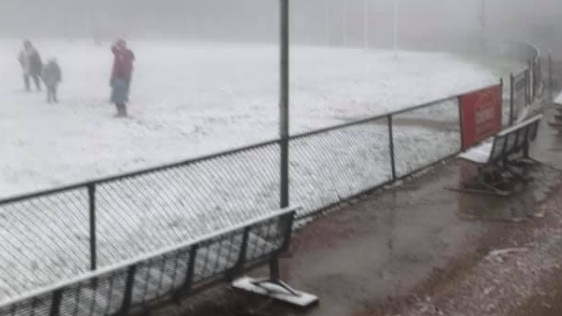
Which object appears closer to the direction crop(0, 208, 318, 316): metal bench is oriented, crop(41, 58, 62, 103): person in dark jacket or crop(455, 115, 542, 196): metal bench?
the person in dark jacket

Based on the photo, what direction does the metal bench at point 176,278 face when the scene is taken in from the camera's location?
facing away from the viewer and to the left of the viewer

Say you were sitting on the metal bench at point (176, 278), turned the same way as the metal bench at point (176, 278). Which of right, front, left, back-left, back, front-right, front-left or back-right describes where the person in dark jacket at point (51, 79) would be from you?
front-right

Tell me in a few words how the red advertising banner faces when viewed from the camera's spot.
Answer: facing the viewer and to the right of the viewer

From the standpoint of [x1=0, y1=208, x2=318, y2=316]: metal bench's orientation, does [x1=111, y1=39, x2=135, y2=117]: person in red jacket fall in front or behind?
in front

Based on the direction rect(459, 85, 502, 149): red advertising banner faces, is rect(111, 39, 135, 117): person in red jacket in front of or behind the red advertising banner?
behind

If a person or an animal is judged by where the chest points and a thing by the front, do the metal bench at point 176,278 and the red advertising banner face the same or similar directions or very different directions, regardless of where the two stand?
very different directions

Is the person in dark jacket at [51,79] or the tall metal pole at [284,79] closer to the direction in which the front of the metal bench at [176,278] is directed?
the person in dark jacket

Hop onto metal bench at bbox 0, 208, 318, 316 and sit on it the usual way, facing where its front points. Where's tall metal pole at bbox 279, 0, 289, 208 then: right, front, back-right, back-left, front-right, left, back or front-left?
right

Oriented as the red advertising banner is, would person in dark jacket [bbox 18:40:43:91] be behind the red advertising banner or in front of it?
behind

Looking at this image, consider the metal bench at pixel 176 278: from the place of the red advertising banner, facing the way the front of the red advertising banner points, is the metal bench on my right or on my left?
on my right

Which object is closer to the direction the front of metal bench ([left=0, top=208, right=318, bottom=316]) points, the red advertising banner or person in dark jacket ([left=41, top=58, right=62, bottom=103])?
the person in dark jacket

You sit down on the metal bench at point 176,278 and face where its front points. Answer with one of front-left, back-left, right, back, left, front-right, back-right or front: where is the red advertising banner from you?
right

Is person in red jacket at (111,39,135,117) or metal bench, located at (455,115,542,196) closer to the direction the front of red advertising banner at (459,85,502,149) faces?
the metal bench

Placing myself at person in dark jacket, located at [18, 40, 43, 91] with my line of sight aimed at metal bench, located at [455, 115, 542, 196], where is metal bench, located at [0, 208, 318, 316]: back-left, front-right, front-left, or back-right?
front-right
